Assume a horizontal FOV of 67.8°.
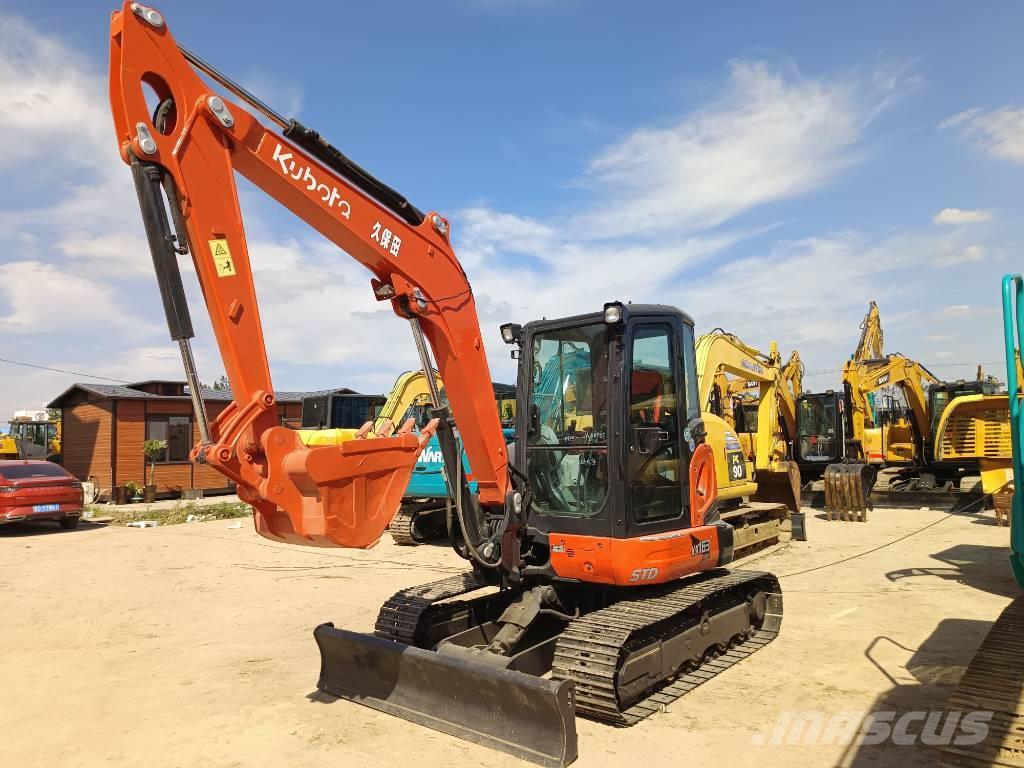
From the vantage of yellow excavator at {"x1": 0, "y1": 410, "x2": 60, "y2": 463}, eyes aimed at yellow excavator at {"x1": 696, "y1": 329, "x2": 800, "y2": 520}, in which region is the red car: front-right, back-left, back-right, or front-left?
front-right

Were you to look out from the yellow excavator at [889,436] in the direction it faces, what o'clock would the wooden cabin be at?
The wooden cabin is roughly at 1 o'clock from the yellow excavator.

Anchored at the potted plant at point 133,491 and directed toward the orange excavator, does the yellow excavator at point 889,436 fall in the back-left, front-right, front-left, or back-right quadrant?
front-left

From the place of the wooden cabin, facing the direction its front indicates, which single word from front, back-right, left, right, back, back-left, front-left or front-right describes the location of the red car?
front-right

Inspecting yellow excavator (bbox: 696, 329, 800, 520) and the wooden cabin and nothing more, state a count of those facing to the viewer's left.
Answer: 0

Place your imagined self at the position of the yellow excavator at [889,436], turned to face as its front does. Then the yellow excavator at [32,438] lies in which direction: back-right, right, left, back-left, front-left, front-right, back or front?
front-right

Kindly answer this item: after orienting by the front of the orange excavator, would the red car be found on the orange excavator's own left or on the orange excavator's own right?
on the orange excavator's own right

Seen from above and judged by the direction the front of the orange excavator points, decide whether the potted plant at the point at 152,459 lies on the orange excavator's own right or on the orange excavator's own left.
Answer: on the orange excavator's own right

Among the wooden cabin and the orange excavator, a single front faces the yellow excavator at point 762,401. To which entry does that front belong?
the wooden cabin

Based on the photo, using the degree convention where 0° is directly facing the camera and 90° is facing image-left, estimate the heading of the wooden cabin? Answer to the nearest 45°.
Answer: approximately 315°

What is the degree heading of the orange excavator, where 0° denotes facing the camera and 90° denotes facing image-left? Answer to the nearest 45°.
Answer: approximately 45°

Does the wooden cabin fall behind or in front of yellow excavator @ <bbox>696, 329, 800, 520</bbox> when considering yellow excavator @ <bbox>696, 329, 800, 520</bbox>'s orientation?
behind

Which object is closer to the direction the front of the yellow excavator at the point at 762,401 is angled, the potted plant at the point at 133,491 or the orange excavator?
the orange excavator

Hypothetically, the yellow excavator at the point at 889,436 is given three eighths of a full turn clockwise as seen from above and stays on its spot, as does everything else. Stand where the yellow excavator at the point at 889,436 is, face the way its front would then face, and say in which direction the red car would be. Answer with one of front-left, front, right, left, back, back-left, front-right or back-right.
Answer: back-left

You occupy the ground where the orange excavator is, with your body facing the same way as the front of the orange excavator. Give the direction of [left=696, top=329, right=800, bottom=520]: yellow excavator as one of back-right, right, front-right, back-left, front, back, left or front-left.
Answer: back

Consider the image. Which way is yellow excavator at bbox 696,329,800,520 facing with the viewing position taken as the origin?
facing the viewer and to the right of the viewer
